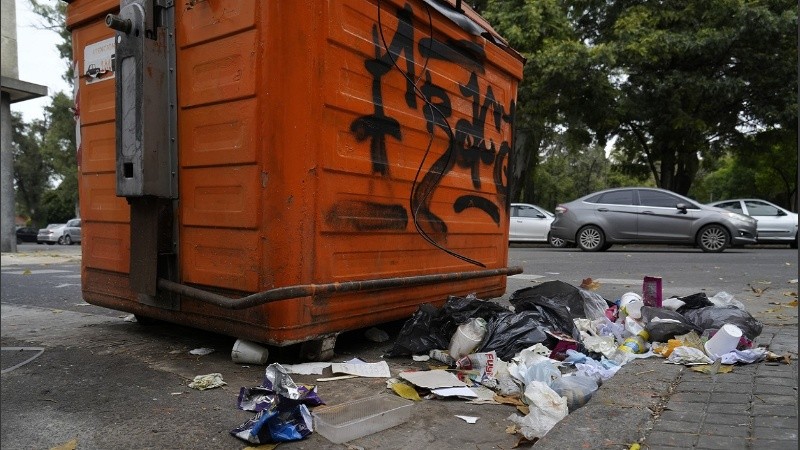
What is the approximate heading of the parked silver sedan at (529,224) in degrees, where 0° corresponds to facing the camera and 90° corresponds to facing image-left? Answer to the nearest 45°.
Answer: approximately 270°

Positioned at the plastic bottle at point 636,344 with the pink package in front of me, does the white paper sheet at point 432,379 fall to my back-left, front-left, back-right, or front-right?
back-left

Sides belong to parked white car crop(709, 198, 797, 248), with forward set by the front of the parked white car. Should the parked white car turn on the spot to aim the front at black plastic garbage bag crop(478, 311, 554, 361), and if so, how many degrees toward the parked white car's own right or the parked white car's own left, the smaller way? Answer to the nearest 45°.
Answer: approximately 90° to the parked white car's own right

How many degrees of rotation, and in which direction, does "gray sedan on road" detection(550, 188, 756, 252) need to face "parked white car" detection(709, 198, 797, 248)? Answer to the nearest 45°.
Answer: approximately 45° to its left

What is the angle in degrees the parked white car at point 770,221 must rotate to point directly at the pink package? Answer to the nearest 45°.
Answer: approximately 90° to its right

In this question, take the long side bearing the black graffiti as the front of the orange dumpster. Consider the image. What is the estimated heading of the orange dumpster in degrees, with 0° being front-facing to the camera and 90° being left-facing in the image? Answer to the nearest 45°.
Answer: approximately 315°

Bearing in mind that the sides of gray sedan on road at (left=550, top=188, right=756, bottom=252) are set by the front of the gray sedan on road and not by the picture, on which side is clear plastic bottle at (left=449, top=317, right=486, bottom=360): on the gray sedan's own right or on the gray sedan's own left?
on the gray sedan's own right

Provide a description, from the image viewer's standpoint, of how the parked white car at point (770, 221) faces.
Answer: facing to the right of the viewer

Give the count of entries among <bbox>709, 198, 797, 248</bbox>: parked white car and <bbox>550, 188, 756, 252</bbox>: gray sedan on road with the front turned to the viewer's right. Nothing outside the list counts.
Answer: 2

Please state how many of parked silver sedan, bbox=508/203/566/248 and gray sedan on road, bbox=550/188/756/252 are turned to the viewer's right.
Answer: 2
